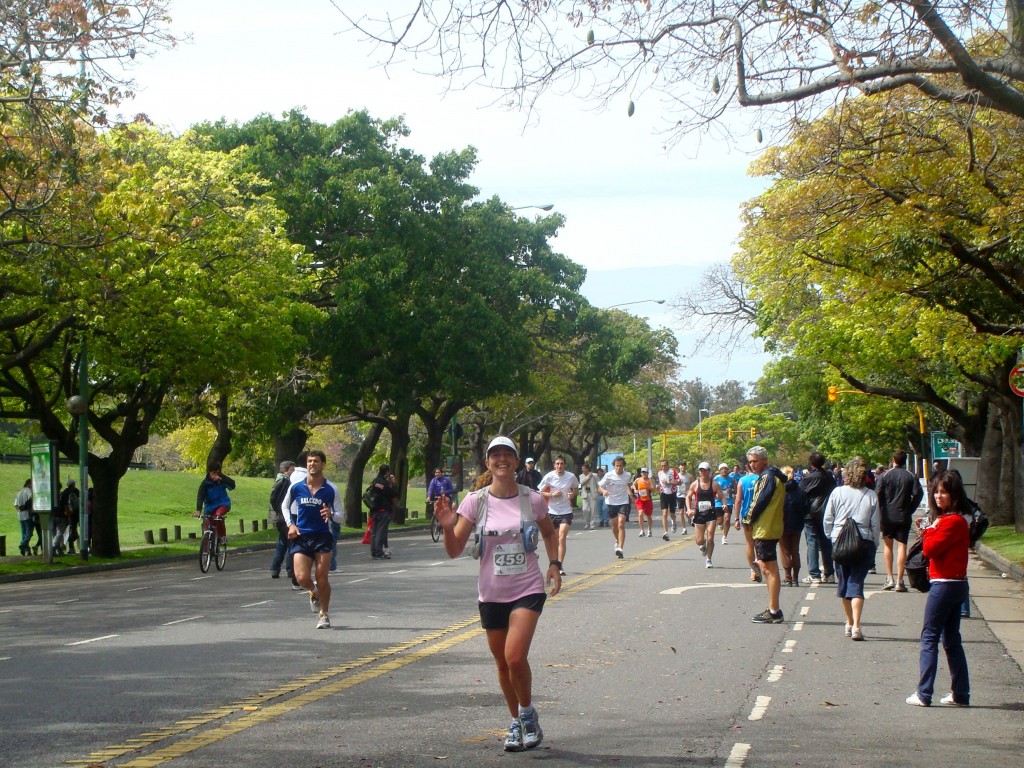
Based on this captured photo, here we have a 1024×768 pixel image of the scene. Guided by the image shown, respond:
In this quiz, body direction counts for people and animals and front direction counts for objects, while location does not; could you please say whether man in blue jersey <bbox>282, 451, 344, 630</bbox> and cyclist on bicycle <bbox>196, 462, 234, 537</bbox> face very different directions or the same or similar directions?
same or similar directions

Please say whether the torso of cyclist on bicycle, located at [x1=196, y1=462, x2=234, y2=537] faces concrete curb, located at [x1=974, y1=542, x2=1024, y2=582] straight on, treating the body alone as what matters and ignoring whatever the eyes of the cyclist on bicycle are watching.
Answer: no

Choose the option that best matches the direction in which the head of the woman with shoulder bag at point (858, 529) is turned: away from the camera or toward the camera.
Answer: away from the camera

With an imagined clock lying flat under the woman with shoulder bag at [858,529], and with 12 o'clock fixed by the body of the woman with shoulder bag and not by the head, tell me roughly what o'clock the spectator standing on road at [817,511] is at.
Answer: The spectator standing on road is roughly at 12 o'clock from the woman with shoulder bag.

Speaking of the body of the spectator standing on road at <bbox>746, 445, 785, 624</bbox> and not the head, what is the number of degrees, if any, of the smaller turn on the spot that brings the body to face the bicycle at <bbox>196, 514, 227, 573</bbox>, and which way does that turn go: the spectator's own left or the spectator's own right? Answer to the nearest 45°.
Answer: approximately 45° to the spectator's own right

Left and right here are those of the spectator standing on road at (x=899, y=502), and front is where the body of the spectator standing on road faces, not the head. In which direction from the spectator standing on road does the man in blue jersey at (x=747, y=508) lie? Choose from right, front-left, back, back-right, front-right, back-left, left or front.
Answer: left

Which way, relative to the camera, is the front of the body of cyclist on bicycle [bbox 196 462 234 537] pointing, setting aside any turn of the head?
toward the camera

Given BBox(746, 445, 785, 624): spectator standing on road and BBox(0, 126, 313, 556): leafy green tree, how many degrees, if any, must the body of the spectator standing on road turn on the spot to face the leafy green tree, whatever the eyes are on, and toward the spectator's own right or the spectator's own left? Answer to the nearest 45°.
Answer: approximately 45° to the spectator's own right

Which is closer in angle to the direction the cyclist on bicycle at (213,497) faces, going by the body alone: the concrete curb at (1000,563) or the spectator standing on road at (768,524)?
the spectator standing on road

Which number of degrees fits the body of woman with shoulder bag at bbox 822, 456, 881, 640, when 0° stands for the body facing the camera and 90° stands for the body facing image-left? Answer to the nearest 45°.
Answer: approximately 180°

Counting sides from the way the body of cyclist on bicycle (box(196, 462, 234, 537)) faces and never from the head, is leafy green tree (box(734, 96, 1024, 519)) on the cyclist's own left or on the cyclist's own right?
on the cyclist's own left

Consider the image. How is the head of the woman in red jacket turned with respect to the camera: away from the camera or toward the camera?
toward the camera

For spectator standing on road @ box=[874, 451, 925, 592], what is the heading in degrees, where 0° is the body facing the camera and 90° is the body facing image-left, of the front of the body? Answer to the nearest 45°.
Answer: approximately 180°
